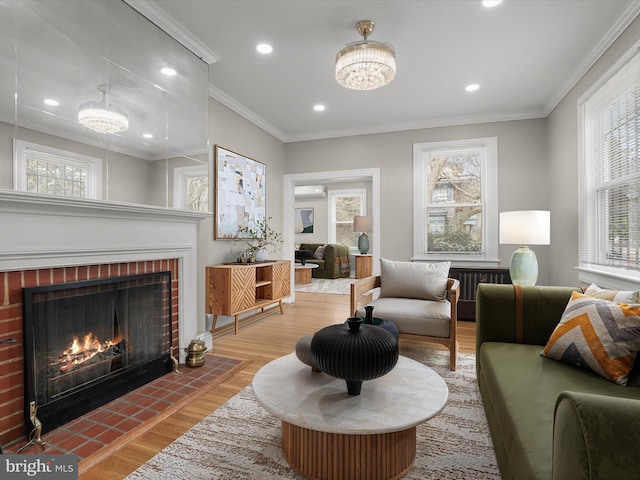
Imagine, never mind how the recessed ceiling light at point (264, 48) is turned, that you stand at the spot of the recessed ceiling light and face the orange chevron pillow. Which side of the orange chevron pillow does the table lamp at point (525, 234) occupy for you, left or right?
left

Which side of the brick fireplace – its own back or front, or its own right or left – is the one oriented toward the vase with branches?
left

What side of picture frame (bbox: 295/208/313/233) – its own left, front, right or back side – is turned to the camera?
front

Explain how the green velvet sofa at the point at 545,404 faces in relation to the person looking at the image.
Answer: facing to the left of the viewer

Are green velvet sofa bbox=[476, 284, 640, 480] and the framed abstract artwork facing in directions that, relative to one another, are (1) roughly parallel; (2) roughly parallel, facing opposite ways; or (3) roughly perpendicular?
roughly parallel, facing opposite ways

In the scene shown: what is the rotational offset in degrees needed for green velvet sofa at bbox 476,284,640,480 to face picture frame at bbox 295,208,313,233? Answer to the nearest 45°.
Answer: approximately 45° to its right

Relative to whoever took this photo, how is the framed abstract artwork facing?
facing the viewer and to the right of the viewer

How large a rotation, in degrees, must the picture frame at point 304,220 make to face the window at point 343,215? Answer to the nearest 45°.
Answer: approximately 90° to its left

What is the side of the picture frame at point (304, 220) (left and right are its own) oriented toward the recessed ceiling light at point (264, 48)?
front

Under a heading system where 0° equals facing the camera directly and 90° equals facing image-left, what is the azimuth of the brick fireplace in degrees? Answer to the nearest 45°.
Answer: approximately 315°

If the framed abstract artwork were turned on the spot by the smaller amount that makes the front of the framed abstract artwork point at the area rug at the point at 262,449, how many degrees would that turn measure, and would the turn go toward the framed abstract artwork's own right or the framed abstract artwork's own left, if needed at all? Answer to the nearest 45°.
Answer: approximately 45° to the framed abstract artwork's own right

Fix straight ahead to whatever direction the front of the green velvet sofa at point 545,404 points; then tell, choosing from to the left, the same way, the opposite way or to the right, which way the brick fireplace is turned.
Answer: the opposite way

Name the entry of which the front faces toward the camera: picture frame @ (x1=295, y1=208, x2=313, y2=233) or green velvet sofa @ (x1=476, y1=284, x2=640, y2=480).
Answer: the picture frame

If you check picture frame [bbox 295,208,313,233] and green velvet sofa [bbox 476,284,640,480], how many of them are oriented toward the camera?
1

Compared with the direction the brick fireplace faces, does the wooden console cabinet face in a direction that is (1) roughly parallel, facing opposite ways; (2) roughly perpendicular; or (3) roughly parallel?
roughly parallel
